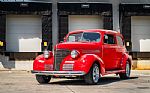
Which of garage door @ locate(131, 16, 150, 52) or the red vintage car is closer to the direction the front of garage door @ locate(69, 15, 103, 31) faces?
the red vintage car

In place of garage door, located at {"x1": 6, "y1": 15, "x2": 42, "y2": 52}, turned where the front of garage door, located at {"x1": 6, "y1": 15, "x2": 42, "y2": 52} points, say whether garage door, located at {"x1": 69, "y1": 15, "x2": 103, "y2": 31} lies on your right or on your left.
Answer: on your left

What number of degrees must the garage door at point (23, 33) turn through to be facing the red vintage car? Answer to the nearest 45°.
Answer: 0° — it already faces it

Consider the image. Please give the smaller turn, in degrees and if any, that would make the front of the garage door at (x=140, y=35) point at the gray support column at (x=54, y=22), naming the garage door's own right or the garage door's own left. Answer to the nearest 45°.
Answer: approximately 90° to the garage door's own right

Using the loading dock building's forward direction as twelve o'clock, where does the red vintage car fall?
The red vintage car is roughly at 12 o'clock from the loading dock building.

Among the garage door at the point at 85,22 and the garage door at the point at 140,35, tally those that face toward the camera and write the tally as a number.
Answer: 2

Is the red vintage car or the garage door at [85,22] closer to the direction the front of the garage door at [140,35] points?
the red vintage car

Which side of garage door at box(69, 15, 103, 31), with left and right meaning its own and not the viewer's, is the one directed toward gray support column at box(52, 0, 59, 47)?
right
